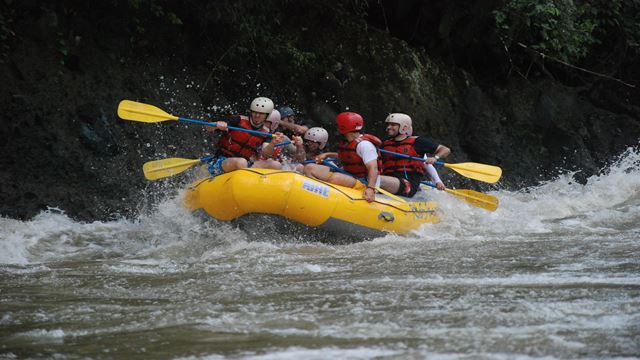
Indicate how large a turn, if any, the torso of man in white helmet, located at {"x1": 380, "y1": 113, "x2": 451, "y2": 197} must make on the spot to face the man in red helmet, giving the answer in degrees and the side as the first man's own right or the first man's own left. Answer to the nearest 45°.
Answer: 0° — they already face them

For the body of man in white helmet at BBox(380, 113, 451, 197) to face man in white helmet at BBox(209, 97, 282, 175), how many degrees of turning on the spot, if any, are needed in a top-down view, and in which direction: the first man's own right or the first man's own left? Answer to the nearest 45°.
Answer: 0° — they already face them

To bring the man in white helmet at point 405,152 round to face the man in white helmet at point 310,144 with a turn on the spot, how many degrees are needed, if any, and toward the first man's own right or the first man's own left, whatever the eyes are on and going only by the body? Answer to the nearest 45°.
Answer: approximately 45° to the first man's own right

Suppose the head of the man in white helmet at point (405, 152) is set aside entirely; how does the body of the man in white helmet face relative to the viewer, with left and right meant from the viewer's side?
facing the viewer and to the left of the viewer

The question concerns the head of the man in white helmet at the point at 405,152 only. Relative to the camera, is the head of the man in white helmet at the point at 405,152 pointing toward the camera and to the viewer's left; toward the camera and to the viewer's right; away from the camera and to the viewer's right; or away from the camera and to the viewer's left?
toward the camera and to the viewer's left

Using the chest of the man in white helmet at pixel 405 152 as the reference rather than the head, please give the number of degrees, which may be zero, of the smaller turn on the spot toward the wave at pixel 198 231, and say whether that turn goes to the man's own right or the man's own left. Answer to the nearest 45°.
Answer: approximately 45° to the man's own right
